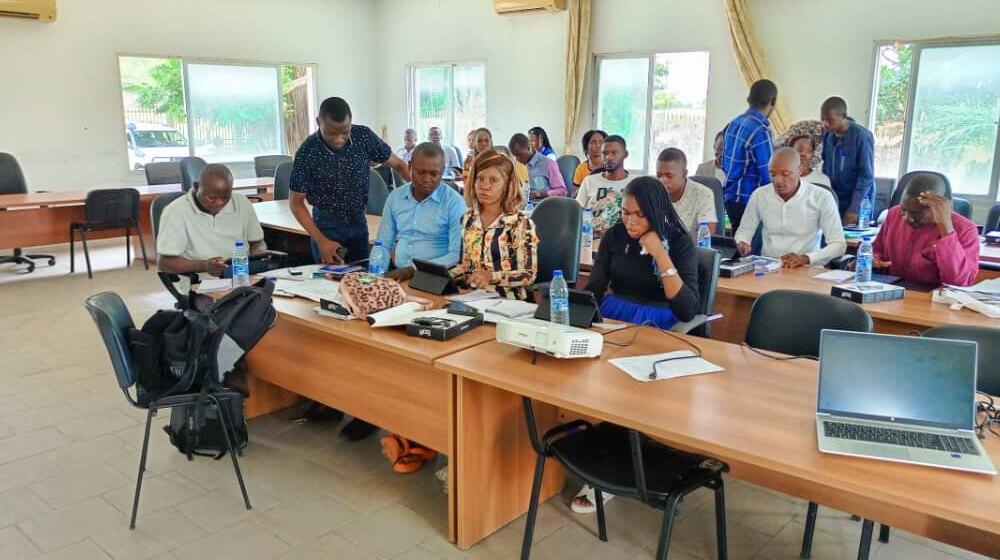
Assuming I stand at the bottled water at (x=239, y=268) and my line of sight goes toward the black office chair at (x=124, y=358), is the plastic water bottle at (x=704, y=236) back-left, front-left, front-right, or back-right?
back-left

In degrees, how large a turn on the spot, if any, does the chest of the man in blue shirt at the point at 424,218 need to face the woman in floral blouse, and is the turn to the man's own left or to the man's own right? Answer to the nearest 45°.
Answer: approximately 45° to the man's own left

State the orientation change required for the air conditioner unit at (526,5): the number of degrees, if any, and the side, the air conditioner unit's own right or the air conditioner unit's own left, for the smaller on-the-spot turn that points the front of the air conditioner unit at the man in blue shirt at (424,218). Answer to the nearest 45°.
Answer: approximately 45° to the air conditioner unit's own left

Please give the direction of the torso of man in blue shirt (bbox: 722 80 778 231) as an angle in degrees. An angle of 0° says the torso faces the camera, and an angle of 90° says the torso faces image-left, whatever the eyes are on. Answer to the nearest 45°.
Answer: approximately 225°

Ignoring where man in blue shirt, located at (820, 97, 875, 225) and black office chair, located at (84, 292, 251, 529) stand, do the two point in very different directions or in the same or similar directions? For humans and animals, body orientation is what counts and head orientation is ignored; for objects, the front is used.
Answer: very different directions

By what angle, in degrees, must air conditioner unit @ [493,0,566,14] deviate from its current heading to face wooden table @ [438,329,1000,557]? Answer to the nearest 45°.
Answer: approximately 45° to its left

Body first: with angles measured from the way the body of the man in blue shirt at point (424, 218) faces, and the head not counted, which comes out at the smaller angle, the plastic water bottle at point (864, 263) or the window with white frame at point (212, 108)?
the plastic water bottle

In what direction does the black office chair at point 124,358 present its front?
to the viewer's right

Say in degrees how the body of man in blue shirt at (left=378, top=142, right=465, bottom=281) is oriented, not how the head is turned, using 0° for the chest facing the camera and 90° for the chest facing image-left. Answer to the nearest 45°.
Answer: approximately 0°
